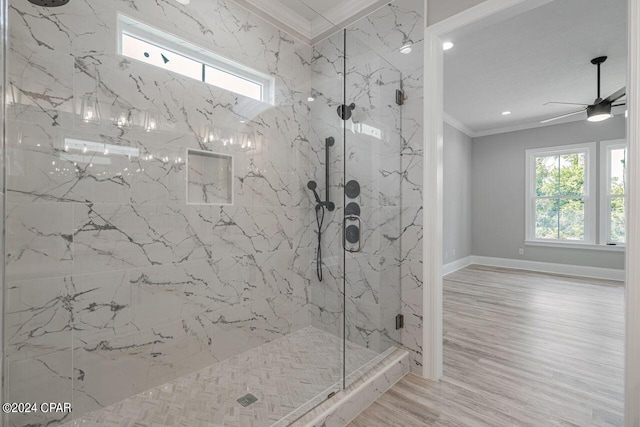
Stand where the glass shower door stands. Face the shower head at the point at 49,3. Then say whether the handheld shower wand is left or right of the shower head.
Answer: right

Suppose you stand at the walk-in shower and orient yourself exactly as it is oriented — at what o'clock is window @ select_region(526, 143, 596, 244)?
The window is roughly at 10 o'clock from the walk-in shower.

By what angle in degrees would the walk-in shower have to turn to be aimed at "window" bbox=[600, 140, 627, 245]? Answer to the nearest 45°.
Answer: approximately 45° to its left

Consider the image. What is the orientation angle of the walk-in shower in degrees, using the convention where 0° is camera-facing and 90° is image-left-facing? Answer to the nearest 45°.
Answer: approximately 315°
